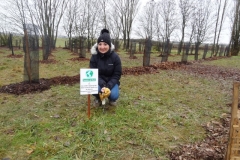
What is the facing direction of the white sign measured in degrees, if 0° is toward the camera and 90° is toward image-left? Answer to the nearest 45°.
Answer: approximately 0°

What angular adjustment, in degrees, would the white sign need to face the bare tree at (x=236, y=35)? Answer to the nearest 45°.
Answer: approximately 135° to its left
